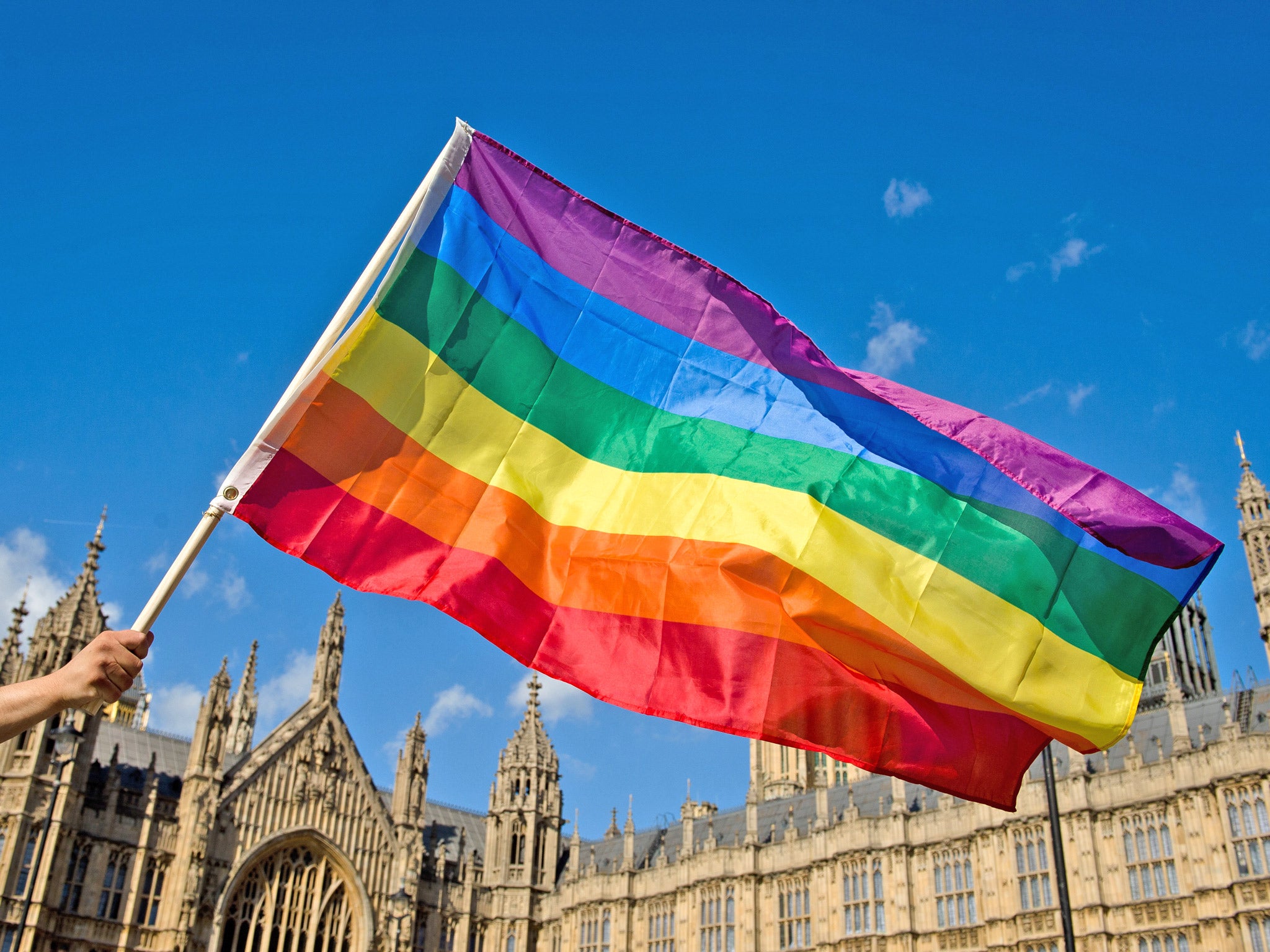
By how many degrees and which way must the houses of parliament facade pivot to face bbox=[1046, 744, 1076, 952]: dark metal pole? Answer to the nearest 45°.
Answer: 0° — it already faces it

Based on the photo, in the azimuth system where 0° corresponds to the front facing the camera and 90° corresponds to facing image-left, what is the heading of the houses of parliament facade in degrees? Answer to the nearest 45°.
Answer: approximately 0°
